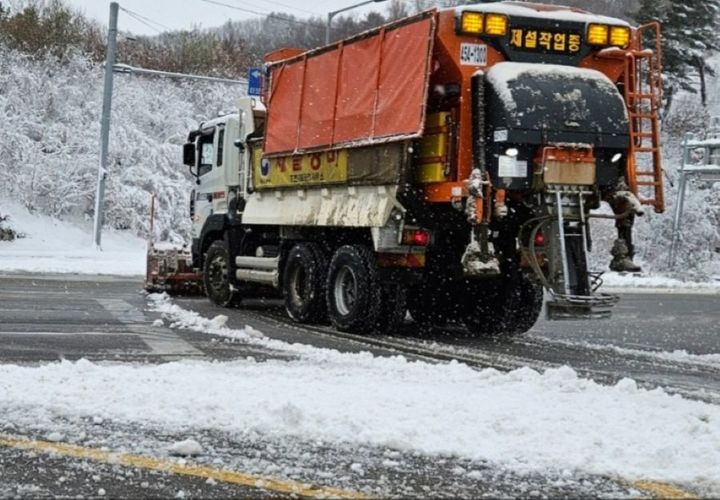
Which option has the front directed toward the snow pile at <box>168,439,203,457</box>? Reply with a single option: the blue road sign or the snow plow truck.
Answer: the blue road sign

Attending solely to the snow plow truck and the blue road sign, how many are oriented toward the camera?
1

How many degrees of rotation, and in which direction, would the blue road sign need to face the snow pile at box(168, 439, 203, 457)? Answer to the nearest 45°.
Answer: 0° — it already faces it

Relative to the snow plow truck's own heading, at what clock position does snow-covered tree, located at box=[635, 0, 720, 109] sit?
The snow-covered tree is roughly at 2 o'clock from the snow plow truck.

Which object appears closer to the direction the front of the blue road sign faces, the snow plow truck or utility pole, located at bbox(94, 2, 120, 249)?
the snow plow truck

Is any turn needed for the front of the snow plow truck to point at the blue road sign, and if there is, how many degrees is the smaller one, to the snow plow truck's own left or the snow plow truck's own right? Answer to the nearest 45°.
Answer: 0° — it already faces it

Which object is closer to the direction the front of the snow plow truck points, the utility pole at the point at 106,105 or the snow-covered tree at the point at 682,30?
the utility pole

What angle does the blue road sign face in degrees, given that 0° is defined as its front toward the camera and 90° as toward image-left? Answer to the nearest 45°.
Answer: approximately 0°

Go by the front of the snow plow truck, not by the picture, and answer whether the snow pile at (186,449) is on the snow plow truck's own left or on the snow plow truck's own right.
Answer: on the snow plow truck's own left

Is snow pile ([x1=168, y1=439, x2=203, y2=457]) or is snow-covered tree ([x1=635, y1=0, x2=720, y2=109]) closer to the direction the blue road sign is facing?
the snow pile

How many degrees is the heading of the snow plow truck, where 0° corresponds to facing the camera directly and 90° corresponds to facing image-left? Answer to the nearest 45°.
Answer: approximately 135°
